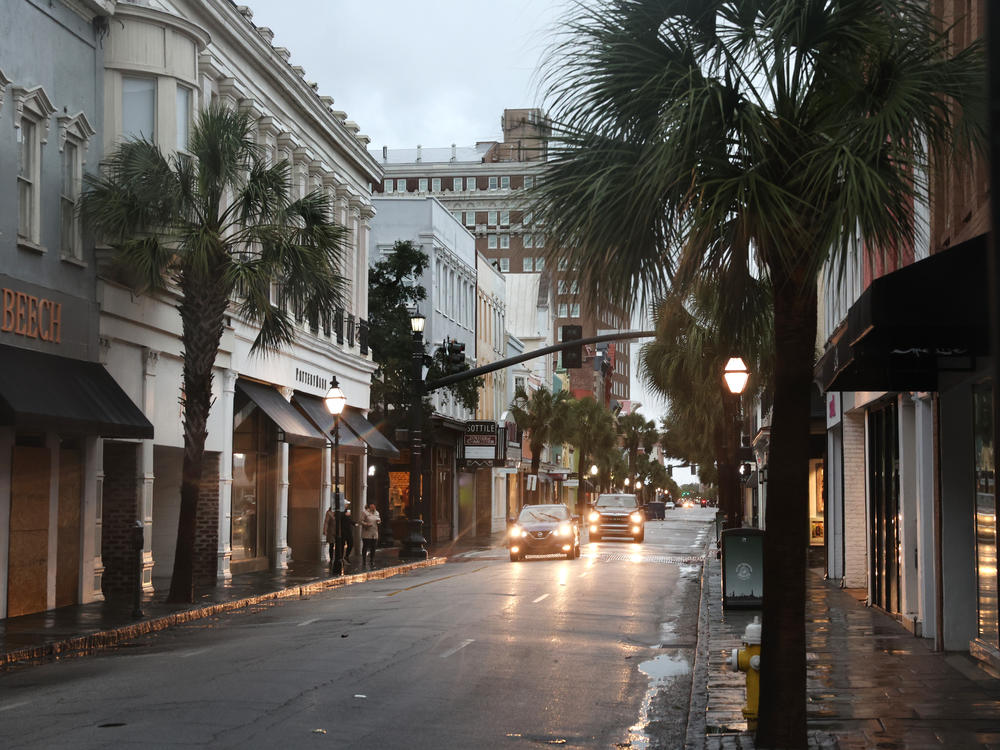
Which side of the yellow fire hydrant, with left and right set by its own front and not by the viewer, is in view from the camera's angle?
left

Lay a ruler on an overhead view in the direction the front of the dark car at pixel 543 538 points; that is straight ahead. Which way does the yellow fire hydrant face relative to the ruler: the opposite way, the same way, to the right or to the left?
to the right

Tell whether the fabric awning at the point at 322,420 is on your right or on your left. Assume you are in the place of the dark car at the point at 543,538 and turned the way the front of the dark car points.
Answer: on your right

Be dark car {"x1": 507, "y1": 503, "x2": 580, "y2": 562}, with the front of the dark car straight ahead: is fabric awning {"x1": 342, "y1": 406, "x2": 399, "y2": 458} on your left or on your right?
on your right

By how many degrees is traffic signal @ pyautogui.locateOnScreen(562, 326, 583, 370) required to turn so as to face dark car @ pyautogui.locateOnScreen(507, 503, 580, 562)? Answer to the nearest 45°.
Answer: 0° — it already faces it

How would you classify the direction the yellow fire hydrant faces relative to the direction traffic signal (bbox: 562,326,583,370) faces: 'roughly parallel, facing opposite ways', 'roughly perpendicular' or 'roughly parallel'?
roughly perpendicular

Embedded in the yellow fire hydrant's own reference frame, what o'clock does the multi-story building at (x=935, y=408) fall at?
The multi-story building is roughly at 4 o'clock from the yellow fire hydrant.
